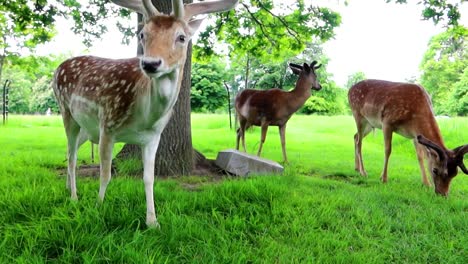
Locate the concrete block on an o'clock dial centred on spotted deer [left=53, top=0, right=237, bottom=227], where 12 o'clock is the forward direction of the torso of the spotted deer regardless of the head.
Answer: The concrete block is roughly at 9 o'clock from the spotted deer.

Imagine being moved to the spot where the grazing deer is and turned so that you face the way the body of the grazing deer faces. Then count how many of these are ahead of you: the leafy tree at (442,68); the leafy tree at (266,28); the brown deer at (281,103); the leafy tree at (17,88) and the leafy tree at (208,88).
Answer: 0

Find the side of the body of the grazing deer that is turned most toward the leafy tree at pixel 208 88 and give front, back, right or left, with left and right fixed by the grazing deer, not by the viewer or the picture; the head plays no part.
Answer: back

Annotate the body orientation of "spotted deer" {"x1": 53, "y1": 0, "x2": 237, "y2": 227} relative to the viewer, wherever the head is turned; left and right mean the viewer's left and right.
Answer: facing the viewer and to the right of the viewer

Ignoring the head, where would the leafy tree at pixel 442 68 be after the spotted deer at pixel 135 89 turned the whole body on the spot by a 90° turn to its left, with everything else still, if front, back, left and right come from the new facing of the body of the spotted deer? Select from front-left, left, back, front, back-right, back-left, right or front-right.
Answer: front

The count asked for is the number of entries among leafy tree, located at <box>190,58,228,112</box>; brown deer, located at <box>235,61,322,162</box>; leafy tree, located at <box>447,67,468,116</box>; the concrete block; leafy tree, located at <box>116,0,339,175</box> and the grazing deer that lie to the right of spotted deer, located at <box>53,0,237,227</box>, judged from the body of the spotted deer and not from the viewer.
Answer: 0

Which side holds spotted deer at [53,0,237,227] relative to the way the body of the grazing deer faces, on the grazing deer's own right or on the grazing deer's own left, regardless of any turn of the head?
on the grazing deer's own right

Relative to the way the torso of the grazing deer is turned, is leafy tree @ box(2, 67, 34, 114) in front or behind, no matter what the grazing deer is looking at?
behind

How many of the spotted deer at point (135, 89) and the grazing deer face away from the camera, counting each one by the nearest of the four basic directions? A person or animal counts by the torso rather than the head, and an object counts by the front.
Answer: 0

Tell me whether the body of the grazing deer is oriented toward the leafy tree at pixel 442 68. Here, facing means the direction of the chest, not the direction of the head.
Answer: no

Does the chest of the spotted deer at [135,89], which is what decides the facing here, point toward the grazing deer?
no

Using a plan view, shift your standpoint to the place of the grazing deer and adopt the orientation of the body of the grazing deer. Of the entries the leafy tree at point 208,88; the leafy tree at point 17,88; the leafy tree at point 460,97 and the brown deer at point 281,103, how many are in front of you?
0

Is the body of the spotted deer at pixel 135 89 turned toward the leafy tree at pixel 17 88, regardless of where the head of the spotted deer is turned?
no

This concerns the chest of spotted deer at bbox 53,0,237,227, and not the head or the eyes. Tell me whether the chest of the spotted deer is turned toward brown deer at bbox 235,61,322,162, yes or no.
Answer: no

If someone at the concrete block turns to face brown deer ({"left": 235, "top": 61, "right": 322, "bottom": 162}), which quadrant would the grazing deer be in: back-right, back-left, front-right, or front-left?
front-right

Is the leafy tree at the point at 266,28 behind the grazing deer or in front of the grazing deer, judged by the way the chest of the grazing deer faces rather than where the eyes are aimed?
behind

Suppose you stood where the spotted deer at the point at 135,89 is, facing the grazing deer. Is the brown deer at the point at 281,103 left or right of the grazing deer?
left
